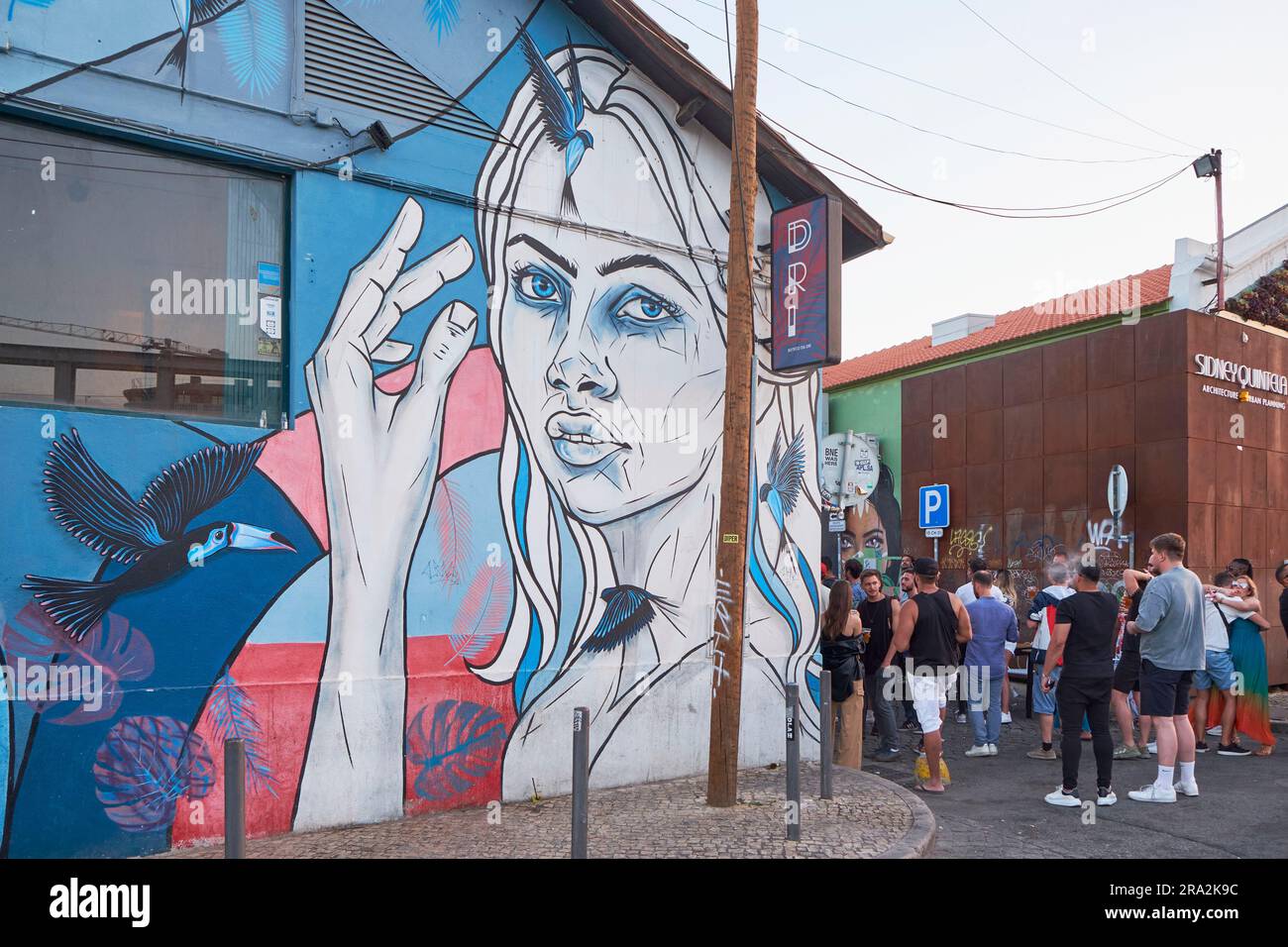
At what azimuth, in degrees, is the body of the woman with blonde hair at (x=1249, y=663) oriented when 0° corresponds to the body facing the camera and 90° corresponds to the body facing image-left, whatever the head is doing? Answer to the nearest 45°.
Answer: approximately 45°

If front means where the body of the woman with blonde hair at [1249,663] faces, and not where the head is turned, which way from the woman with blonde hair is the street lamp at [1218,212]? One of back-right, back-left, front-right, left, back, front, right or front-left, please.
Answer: back-right

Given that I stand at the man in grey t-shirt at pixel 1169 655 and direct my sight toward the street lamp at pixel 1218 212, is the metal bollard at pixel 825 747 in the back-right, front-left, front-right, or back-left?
back-left

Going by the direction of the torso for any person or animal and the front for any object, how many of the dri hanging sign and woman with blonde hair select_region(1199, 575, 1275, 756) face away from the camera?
0

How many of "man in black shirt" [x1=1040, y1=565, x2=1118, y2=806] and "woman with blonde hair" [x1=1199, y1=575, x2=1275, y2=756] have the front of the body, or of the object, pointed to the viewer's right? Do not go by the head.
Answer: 0

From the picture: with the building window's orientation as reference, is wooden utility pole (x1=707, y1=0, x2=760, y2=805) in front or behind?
in front

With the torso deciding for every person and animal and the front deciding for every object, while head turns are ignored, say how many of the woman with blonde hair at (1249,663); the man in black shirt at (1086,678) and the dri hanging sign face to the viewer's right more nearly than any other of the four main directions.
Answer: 0

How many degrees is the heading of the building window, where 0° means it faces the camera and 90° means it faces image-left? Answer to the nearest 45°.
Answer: approximately 315°

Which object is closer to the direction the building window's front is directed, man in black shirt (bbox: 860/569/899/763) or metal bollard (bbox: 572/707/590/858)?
the metal bollard

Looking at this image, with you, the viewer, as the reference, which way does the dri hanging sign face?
facing the viewer and to the left of the viewer

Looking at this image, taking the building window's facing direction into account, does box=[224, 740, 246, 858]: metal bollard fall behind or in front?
in front

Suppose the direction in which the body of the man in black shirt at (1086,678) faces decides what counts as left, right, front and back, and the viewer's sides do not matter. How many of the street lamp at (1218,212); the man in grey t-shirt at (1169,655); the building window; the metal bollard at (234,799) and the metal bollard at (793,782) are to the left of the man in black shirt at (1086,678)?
3
